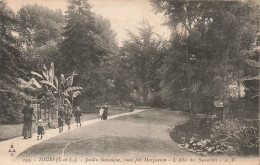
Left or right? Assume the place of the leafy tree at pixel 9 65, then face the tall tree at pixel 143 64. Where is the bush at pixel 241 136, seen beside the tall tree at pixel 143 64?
right
